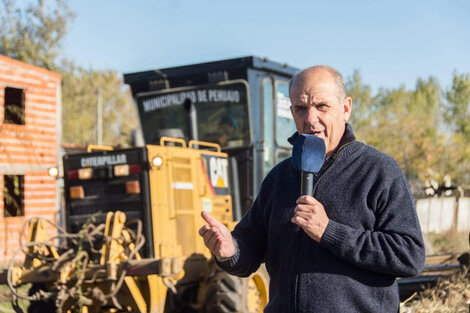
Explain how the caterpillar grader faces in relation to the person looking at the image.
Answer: facing away from the viewer and to the right of the viewer

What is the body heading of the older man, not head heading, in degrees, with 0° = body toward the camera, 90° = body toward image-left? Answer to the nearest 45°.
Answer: approximately 45°

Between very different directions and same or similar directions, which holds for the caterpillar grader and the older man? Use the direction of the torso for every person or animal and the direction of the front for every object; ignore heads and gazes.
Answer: very different directions

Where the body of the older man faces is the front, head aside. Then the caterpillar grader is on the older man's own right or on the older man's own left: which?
on the older man's own right

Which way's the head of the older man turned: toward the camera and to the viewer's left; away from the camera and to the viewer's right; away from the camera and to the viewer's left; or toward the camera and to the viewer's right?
toward the camera and to the viewer's left

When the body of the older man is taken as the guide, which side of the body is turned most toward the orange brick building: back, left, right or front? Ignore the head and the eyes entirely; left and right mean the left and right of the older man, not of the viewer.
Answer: right

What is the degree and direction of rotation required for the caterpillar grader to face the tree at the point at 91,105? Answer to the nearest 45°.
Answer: approximately 45° to its left

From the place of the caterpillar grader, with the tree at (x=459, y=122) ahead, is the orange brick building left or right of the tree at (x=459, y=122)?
left
